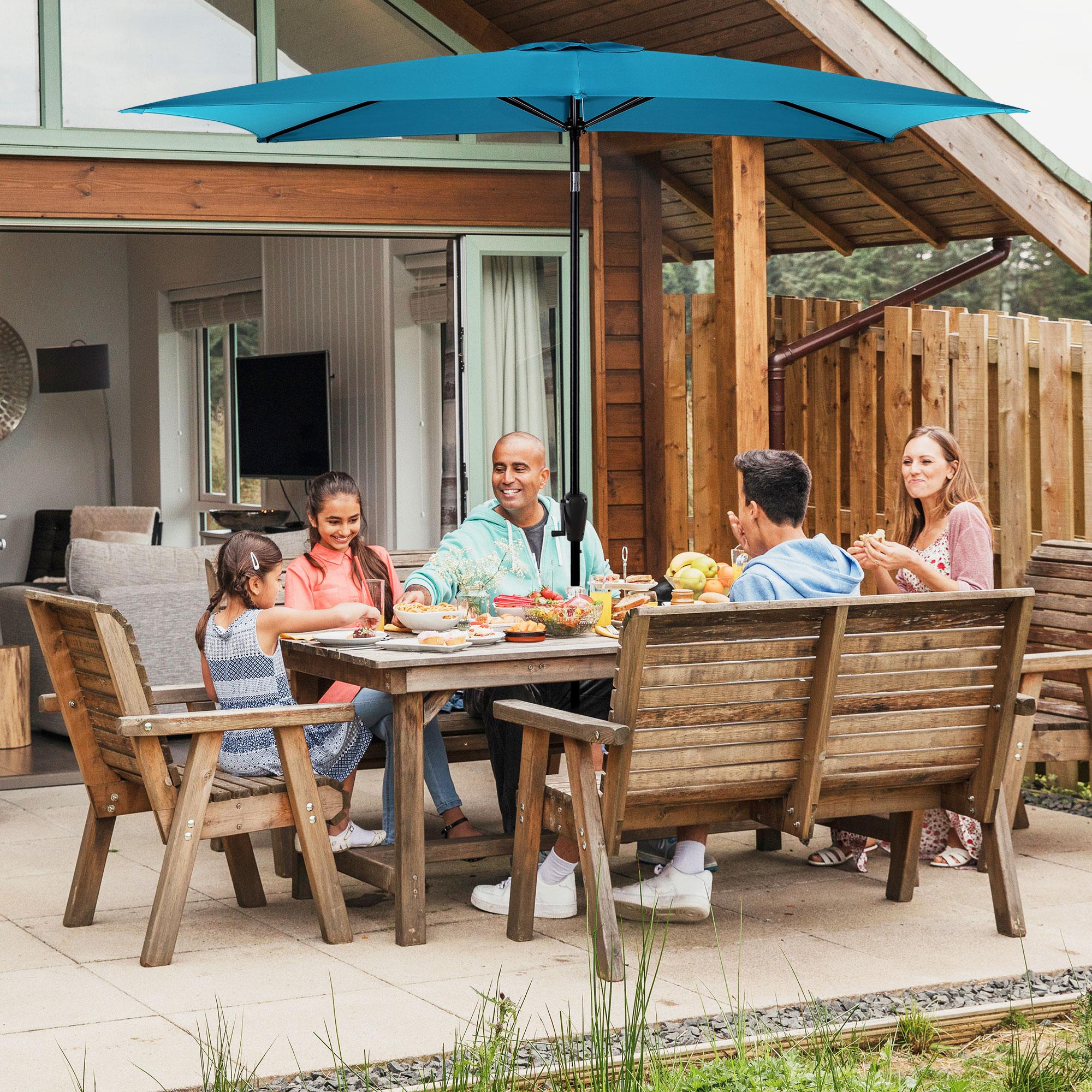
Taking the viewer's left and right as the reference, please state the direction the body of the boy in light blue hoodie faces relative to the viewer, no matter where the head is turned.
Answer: facing away from the viewer and to the left of the viewer

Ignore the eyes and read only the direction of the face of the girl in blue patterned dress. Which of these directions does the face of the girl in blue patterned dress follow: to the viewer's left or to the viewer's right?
to the viewer's right

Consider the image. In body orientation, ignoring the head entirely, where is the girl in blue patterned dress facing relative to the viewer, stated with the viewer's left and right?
facing away from the viewer and to the right of the viewer

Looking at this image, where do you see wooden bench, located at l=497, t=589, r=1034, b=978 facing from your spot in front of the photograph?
facing away from the viewer and to the left of the viewer

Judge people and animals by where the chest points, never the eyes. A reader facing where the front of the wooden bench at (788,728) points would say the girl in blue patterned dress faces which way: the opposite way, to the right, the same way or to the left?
to the right
